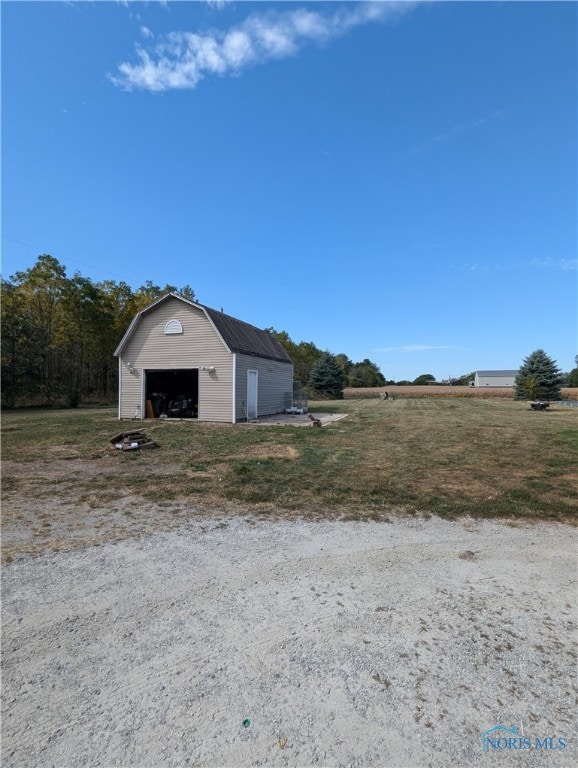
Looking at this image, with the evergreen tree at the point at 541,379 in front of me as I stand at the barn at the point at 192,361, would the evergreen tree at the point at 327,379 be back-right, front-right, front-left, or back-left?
front-left

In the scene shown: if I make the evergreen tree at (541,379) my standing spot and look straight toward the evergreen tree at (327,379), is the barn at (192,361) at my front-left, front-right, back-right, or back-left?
front-left

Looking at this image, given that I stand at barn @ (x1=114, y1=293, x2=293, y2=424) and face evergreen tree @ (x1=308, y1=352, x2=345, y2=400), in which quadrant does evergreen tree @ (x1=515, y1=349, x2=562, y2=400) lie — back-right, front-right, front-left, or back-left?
front-right

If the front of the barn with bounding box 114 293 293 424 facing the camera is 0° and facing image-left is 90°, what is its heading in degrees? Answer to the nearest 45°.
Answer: approximately 45°

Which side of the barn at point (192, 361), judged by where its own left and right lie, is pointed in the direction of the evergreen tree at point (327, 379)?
back

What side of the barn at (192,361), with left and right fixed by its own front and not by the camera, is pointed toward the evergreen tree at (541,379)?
back
